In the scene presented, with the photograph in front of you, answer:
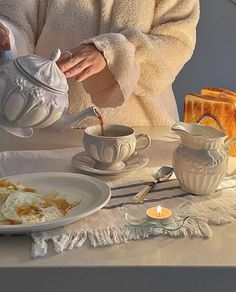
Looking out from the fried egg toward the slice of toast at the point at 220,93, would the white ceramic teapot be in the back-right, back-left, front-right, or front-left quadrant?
front-left

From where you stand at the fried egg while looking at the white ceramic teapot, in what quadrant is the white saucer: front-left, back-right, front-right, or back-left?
front-right

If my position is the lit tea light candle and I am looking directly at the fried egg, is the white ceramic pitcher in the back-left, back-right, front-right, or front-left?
back-right

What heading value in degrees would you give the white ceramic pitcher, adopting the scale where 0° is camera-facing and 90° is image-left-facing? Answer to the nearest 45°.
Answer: approximately 90°
